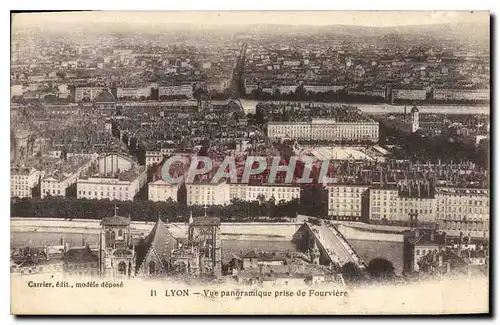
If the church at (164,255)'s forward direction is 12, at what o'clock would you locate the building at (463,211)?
The building is roughly at 9 o'clock from the church.

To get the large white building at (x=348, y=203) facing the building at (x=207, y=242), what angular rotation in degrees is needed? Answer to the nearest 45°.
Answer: approximately 90° to its right

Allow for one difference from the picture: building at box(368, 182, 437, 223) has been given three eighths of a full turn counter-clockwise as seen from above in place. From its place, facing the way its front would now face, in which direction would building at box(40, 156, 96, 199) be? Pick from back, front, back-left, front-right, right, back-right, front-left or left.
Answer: back-left

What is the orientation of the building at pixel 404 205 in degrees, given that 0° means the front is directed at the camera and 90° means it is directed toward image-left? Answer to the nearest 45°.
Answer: approximately 0°

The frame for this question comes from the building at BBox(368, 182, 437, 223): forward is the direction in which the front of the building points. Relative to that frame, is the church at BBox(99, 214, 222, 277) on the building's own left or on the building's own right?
on the building's own right
